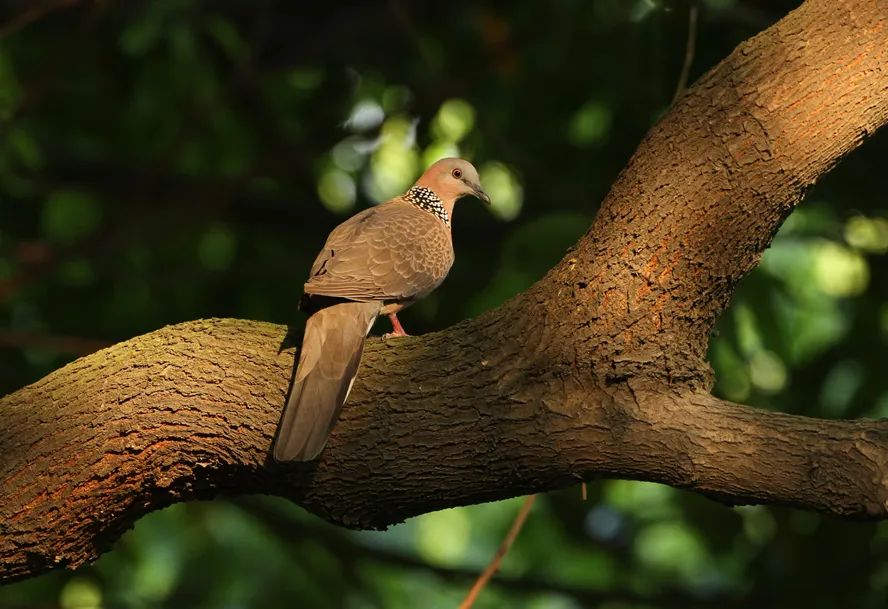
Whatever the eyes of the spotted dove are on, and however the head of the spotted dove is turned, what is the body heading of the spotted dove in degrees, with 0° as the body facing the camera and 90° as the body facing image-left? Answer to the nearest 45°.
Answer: approximately 225°

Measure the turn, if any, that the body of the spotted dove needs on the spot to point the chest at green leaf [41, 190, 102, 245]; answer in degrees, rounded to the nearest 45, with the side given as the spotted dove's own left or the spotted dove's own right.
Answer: approximately 90° to the spotted dove's own left
